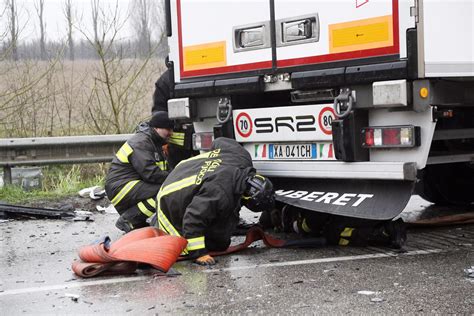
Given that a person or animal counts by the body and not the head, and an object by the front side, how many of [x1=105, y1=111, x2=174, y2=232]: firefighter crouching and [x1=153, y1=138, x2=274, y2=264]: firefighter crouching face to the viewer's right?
2

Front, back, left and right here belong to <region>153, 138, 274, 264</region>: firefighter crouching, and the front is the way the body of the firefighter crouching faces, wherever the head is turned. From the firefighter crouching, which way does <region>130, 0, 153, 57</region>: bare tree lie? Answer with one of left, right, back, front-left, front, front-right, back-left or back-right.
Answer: left

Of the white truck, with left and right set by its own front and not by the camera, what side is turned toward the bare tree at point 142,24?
left

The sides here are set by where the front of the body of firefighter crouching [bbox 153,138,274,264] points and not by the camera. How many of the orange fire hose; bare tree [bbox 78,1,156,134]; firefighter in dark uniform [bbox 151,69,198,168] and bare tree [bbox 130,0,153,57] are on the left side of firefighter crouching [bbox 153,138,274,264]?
3

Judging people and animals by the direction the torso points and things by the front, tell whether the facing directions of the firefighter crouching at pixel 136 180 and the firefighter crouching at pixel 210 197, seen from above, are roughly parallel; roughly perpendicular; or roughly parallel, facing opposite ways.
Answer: roughly parallel

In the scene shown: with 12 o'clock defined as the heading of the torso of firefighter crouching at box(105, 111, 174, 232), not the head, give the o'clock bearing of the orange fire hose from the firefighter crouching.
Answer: The orange fire hose is roughly at 3 o'clock from the firefighter crouching.

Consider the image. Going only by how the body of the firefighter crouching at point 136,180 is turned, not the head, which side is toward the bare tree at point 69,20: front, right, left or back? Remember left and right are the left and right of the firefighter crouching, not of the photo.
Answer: left

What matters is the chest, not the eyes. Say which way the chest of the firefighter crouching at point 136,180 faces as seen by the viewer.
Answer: to the viewer's right

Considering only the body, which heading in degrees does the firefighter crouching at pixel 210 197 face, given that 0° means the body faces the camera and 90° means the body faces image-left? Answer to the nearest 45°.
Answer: approximately 270°

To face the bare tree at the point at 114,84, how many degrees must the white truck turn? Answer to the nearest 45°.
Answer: approximately 90° to its left

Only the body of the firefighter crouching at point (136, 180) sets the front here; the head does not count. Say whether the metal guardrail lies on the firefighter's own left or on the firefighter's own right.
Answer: on the firefighter's own left

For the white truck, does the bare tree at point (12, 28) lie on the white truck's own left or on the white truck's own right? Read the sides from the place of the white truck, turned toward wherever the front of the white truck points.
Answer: on the white truck's own left
